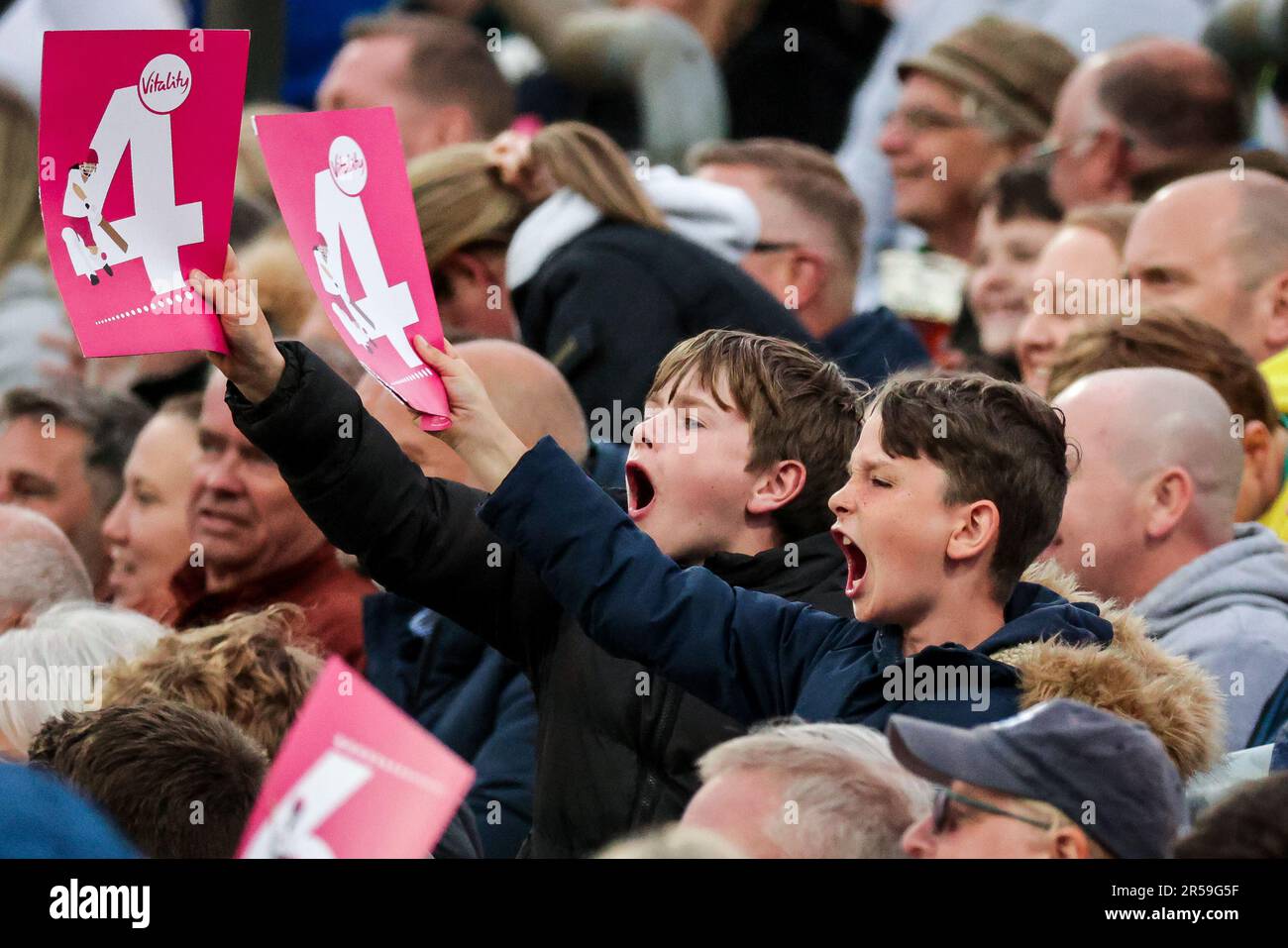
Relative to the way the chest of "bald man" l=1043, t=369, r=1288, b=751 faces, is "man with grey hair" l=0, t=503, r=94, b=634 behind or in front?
in front

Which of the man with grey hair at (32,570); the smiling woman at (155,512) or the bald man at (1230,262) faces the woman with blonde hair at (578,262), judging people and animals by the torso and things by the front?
the bald man

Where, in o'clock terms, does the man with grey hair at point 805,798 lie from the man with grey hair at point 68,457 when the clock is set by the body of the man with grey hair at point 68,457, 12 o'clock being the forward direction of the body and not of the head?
the man with grey hair at point 805,798 is roughly at 10 o'clock from the man with grey hair at point 68,457.

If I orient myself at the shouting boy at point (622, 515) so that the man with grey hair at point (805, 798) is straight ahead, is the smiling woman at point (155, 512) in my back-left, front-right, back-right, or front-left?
back-right

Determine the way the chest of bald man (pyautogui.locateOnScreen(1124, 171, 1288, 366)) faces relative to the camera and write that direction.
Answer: to the viewer's left
